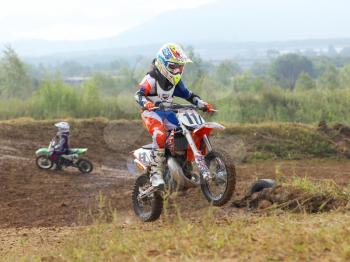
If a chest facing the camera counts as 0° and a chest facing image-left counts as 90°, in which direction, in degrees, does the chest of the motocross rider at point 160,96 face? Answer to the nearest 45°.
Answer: approximately 315°

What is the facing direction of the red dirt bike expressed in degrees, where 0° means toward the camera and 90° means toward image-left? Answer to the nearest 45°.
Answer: approximately 315°

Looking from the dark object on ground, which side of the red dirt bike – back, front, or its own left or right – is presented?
left

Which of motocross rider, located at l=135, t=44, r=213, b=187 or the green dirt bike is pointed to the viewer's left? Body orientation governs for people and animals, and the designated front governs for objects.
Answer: the green dirt bike

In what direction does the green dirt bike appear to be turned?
to the viewer's left

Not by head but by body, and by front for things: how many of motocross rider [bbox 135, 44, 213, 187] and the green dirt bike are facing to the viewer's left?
1

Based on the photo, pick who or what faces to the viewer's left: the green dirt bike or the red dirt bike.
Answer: the green dirt bike
